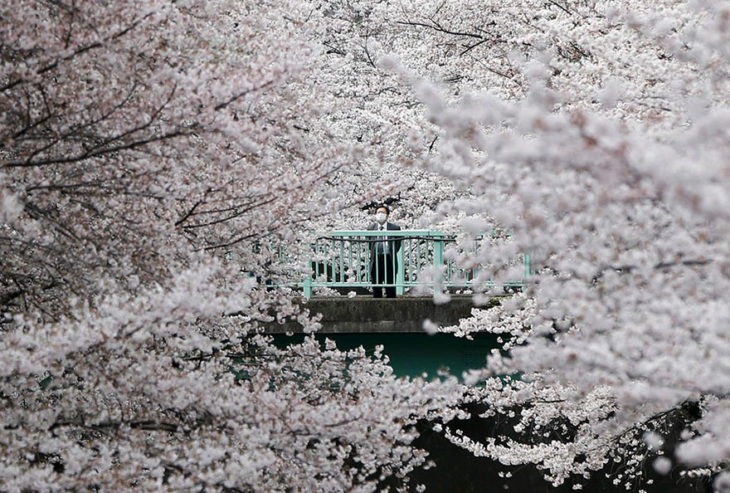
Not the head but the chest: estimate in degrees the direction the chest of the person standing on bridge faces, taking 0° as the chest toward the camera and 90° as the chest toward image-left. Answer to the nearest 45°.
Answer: approximately 0°

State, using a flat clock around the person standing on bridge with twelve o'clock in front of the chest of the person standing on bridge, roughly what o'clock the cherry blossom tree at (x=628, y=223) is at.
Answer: The cherry blossom tree is roughly at 12 o'clock from the person standing on bridge.

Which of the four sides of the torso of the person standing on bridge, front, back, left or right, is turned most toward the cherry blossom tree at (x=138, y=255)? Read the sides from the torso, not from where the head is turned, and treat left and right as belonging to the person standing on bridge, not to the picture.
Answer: front
